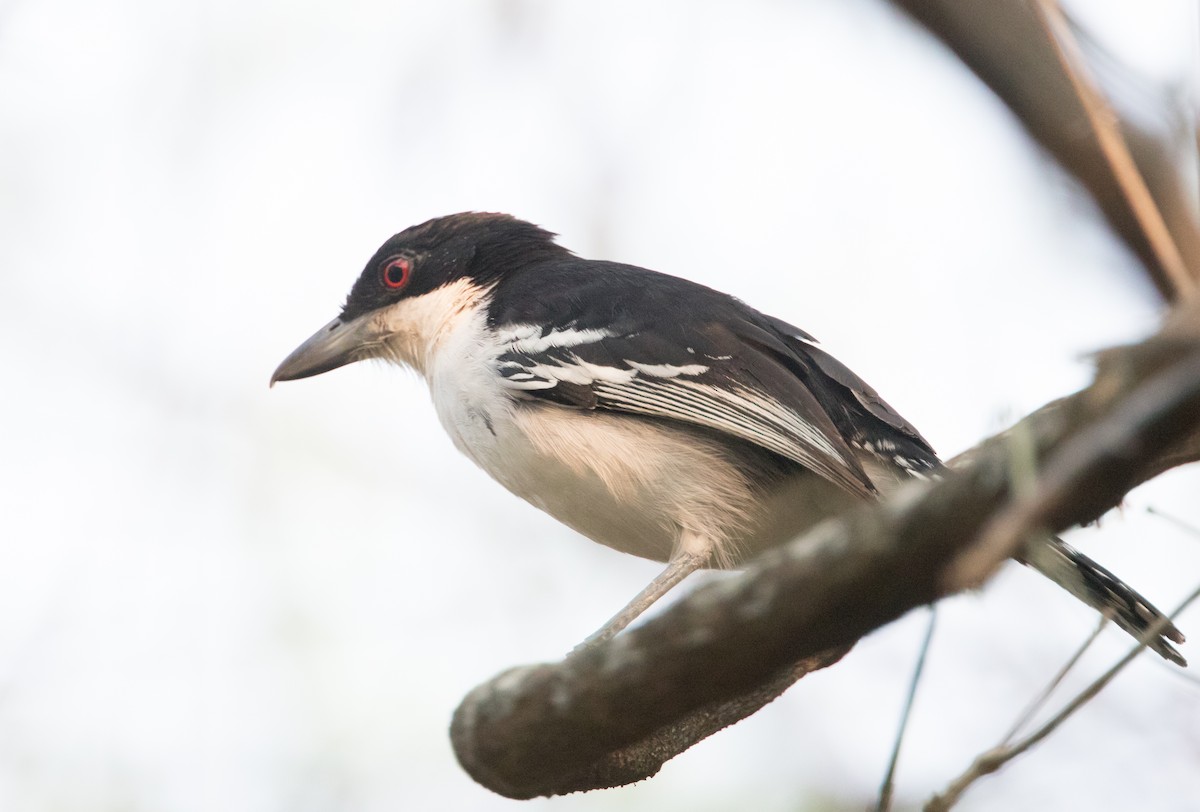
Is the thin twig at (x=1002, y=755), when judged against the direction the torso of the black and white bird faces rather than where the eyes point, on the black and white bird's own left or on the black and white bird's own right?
on the black and white bird's own left

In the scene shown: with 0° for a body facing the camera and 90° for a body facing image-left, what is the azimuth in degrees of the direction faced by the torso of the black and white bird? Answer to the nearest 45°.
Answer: approximately 90°
